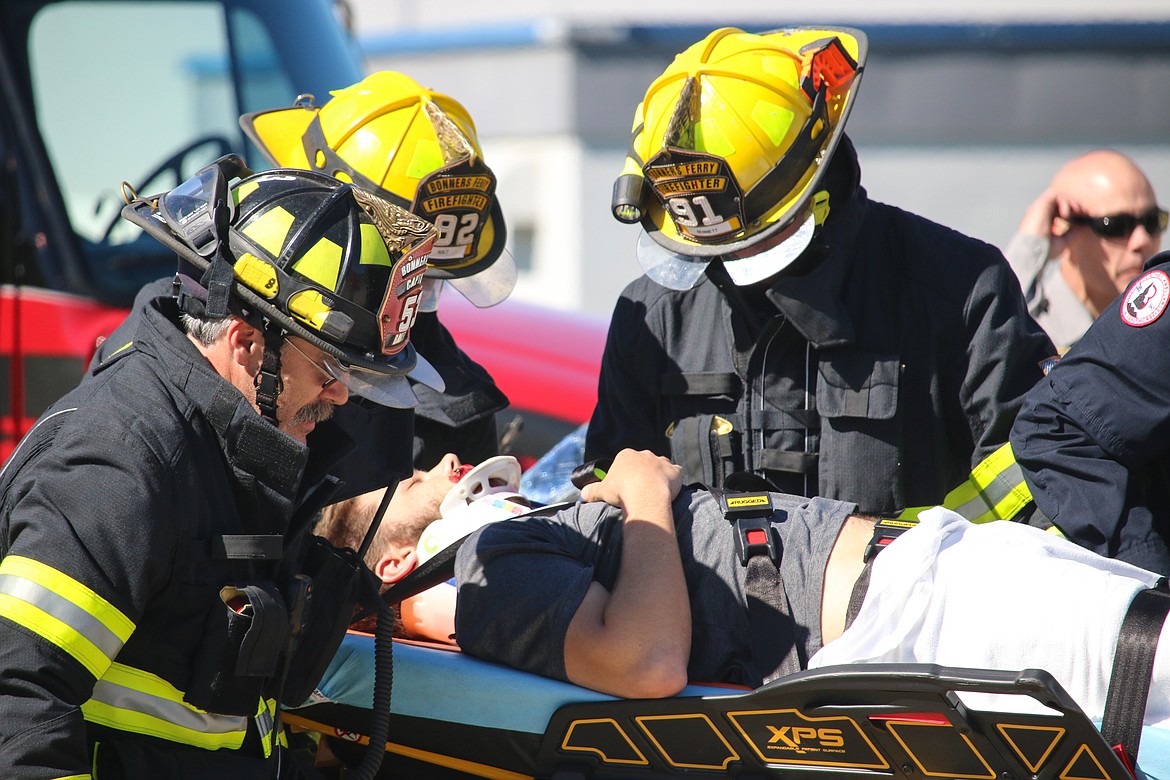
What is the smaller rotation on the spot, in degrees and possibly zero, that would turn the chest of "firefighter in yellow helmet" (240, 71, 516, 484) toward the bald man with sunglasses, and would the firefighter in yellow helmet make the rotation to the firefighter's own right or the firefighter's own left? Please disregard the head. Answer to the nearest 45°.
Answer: approximately 45° to the firefighter's own left

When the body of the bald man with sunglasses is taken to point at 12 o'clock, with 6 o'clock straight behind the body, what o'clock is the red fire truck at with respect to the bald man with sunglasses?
The red fire truck is roughly at 4 o'clock from the bald man with sunglasses.

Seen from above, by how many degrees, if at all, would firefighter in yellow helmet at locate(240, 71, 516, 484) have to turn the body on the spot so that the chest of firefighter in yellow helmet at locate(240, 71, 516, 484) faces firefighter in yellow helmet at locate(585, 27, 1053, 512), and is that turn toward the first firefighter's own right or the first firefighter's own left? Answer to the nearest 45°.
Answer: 0° — they already face them

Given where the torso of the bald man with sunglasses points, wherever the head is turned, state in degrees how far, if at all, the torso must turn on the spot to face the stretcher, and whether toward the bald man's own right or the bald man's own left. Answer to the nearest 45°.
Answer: approximately 45° to the bald man's own right

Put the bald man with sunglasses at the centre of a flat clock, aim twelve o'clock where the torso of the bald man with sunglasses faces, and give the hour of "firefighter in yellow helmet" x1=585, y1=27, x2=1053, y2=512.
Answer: The firefighter in yellow helmet is roughly at 2 o'clock from the bald man with sunglasses.

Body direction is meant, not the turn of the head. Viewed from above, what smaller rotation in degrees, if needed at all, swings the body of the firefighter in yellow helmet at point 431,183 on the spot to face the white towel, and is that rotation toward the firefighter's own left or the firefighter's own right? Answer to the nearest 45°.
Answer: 0° — they already face it

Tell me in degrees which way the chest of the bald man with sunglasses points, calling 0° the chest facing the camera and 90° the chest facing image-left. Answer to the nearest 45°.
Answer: approximately 315°

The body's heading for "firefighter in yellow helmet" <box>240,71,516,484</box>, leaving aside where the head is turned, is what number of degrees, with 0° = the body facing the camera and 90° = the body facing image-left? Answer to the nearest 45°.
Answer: approximately 315°

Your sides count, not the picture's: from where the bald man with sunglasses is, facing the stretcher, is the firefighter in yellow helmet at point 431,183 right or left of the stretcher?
right

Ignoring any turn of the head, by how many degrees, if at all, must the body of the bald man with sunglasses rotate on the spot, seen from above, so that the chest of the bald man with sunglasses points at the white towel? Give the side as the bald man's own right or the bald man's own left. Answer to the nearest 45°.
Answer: approximately 45° to the bald man's own right
